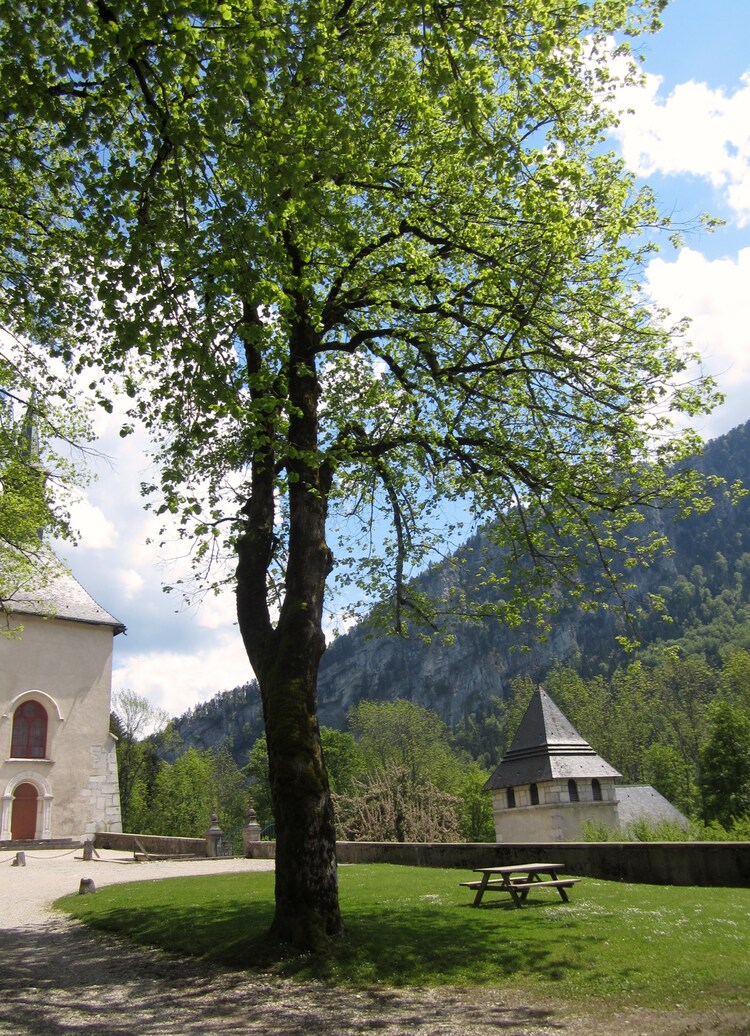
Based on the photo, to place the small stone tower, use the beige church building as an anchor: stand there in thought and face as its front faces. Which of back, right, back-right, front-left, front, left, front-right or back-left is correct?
left

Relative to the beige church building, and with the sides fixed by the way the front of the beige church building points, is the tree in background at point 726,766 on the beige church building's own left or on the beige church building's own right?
on the beige church building's own left

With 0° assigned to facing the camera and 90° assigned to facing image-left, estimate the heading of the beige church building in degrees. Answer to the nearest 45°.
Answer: approximately 0°

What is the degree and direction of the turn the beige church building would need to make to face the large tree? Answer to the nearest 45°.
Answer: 0° — it already faces it

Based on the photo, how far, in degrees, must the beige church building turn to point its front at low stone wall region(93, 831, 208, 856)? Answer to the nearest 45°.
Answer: approximately 45° to its left

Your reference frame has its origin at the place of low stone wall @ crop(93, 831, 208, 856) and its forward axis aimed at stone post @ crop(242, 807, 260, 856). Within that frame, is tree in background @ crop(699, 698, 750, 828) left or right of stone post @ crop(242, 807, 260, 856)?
left

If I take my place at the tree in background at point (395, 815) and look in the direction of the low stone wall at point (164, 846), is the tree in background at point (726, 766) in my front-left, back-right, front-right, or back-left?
back-right
